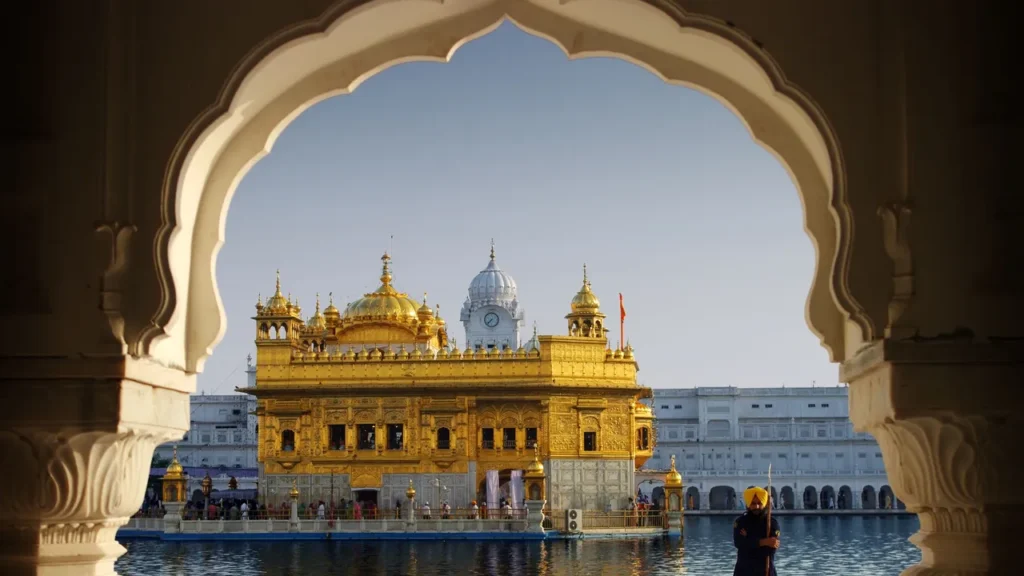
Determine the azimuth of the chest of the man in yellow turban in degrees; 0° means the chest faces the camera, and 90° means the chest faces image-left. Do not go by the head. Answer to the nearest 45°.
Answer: approximately 0°

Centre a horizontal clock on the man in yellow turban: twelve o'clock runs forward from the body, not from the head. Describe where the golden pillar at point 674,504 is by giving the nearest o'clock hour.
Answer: The golden pillar is roughly at 6 o'clock from the man in yellow turban.

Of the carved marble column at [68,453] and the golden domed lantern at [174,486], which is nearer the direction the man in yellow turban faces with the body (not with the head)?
the carved marble column
